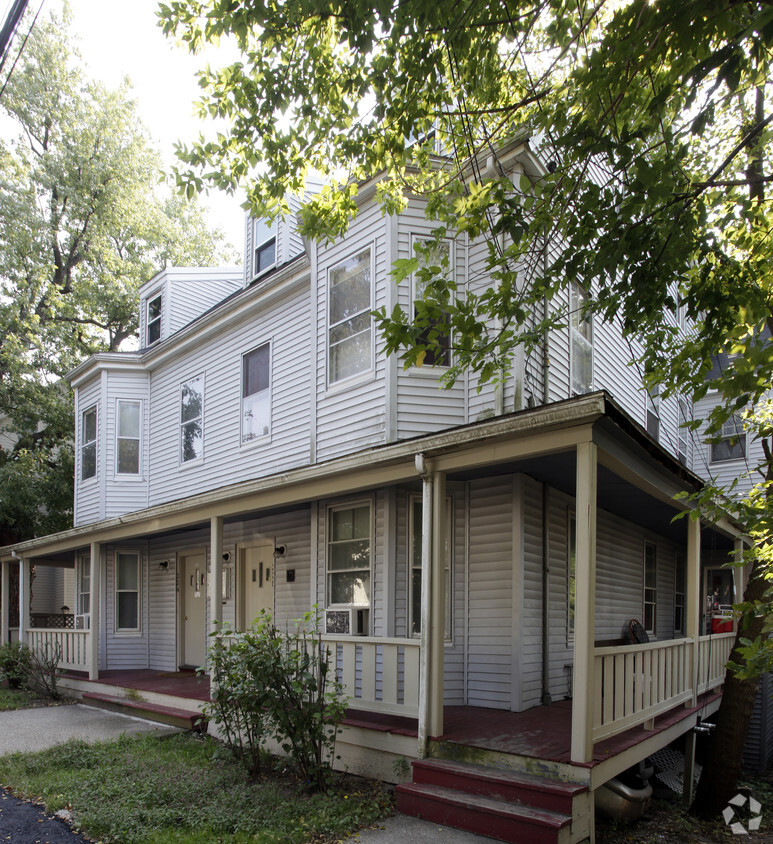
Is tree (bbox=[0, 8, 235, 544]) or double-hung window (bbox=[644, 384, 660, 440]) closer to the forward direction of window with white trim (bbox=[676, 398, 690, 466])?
the double-hung window

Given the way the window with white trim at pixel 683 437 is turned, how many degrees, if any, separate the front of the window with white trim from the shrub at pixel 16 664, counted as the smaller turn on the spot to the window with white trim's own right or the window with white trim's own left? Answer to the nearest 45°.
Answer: approximately 90° to the window with white trim's own right

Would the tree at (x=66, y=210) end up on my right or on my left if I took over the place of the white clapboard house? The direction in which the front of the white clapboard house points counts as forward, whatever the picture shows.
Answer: on my right

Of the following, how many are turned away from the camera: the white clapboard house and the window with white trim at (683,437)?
0

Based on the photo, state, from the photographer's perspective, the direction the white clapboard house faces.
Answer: facing the viewer and to the left of the viewer

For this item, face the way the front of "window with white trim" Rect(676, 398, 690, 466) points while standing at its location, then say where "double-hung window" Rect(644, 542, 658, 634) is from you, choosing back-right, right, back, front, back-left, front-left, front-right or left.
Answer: front-right

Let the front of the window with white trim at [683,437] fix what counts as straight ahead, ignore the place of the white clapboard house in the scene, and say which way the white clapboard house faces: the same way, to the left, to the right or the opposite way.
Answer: to the right

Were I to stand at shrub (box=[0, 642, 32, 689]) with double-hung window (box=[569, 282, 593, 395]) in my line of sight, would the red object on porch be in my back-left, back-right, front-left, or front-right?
front-left

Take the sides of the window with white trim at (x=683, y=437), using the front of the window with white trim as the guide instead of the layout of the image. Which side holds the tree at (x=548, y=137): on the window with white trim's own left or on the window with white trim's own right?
on the window with white trim's own right

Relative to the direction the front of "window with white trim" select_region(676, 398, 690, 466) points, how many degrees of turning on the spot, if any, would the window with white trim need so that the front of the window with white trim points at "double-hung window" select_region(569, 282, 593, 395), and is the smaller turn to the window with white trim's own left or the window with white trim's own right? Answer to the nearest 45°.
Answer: approximately 45° to the window with white trim's own right

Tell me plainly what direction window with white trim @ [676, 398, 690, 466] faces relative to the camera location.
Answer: facing the viewer and to the right of the viewer
